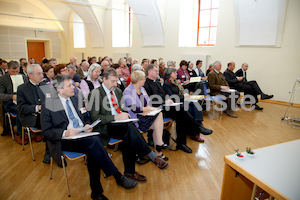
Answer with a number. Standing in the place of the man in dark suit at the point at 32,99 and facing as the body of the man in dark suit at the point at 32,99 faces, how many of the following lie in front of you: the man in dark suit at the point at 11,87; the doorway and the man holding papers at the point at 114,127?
1

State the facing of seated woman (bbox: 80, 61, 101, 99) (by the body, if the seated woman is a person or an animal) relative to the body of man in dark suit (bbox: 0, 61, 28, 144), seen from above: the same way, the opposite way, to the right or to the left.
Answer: the same way

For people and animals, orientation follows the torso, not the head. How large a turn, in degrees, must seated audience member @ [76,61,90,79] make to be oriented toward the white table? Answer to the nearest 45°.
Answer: approximately 45° to their right

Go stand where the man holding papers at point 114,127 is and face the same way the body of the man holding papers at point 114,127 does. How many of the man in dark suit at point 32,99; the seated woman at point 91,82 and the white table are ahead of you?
1

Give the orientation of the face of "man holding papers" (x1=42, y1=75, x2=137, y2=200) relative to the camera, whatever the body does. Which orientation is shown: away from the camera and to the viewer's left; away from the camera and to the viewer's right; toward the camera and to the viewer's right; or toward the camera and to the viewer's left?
toward the camera and to the viewer's right

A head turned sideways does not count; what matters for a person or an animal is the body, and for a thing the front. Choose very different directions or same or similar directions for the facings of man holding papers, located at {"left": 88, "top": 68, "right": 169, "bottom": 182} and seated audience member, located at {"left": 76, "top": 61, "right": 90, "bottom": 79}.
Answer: same or similar directions

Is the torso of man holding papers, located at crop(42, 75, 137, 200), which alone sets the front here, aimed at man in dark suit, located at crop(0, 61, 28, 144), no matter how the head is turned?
no

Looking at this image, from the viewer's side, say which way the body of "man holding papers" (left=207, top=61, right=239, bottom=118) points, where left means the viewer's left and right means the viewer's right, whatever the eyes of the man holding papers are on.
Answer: facing the viewer and to the right of the viewer

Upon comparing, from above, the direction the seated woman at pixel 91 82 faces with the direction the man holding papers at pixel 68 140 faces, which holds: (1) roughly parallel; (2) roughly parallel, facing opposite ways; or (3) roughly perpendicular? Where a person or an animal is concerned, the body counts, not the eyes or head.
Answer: roughly parallel

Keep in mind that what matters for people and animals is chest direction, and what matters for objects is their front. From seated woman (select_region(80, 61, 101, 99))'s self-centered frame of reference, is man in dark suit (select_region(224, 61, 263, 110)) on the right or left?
on their left

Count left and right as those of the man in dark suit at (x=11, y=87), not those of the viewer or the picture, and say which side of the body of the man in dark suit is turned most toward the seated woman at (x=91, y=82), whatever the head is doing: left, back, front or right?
front

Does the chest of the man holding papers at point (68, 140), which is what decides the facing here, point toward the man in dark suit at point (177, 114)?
no

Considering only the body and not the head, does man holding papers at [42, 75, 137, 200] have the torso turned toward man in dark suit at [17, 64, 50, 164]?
no

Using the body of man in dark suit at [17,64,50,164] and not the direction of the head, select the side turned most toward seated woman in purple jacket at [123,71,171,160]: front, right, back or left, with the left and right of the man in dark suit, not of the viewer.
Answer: front

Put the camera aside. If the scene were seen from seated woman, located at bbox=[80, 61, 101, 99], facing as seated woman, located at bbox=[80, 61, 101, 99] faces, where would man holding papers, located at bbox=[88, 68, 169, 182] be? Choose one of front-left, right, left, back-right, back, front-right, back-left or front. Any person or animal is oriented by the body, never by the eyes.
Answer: front-right
